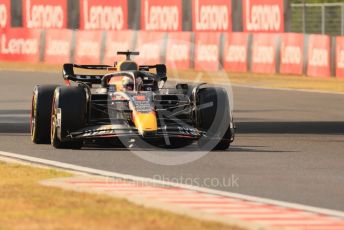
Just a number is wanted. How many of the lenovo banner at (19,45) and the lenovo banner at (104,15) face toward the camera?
2

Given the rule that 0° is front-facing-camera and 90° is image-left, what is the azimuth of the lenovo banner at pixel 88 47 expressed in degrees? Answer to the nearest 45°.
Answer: approximately 0°

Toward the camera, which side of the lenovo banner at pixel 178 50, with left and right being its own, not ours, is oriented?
front

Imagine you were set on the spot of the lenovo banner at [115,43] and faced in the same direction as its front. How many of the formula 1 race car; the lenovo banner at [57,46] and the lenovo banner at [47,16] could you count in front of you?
1

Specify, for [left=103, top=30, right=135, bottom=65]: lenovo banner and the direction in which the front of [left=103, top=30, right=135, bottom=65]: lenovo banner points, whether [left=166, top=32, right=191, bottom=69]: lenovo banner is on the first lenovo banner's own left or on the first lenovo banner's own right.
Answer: on the first lenovo banner's own left

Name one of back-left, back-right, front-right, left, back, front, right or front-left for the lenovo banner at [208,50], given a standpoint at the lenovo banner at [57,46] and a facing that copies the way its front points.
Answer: front-left

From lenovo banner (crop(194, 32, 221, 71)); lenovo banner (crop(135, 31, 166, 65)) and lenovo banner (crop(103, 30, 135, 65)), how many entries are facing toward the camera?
3

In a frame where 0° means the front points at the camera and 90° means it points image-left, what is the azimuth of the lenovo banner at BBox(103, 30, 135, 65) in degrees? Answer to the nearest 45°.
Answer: approximately 0°
